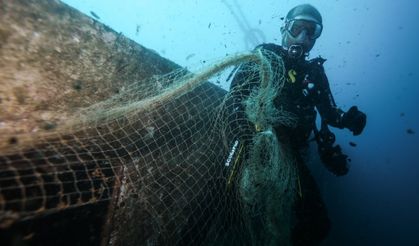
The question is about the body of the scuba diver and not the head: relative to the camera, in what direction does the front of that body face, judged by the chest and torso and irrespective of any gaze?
toward the camera

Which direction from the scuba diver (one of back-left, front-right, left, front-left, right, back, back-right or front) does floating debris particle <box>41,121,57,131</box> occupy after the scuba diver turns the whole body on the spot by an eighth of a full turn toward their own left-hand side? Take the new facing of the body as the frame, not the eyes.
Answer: right

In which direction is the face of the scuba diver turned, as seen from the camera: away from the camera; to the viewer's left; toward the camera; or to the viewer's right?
toward the camera
